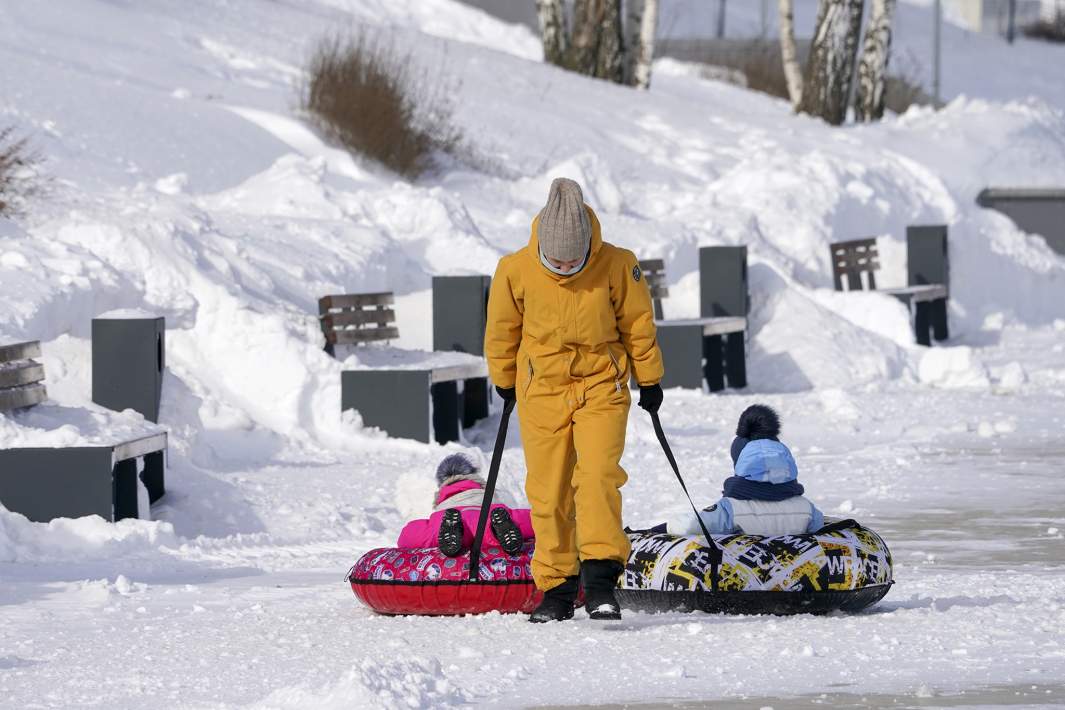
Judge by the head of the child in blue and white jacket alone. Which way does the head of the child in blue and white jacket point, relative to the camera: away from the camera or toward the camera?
away from the camera

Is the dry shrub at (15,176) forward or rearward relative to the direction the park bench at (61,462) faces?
rearward

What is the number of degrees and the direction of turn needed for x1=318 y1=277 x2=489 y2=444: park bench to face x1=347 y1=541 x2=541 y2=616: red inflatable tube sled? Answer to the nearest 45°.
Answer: approximately 45° to its right

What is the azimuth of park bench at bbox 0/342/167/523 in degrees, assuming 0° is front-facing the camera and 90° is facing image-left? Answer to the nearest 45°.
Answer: approximately 315°

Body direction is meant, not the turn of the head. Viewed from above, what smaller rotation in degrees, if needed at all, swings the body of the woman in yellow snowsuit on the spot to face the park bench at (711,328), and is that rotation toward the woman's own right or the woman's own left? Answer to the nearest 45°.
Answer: approximately 180°

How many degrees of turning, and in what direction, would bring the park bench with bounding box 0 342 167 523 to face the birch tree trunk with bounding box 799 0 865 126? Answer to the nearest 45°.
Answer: approximately 90° to its left

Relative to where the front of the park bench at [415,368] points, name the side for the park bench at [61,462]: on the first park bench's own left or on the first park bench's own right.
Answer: on the first park bench's own right
